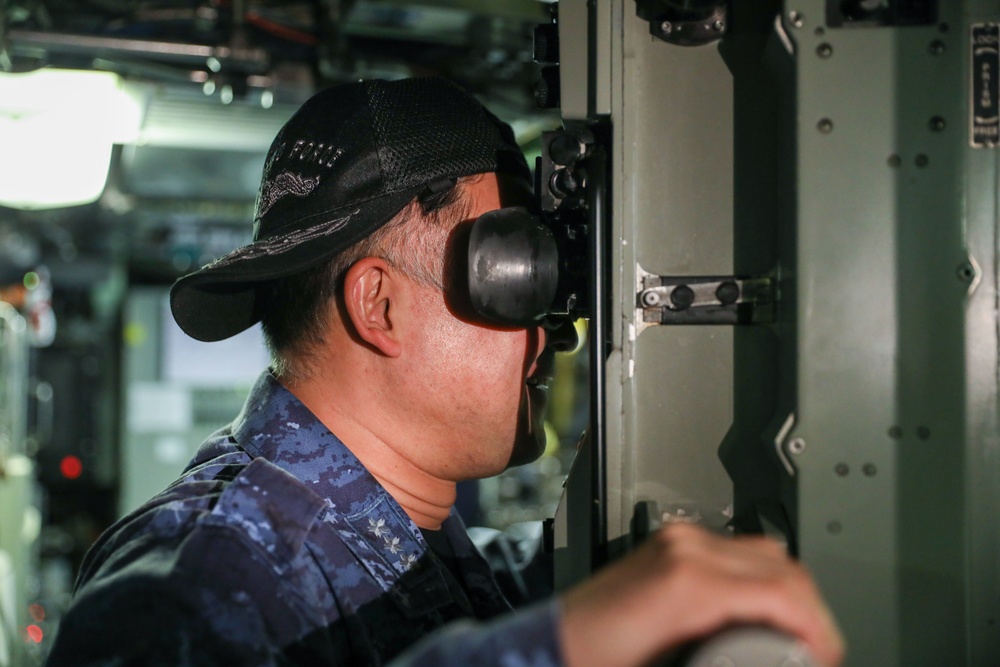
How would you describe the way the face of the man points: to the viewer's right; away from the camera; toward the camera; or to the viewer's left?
to the viewer's right

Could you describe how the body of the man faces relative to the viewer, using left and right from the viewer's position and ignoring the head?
facing to the right of the viewer
